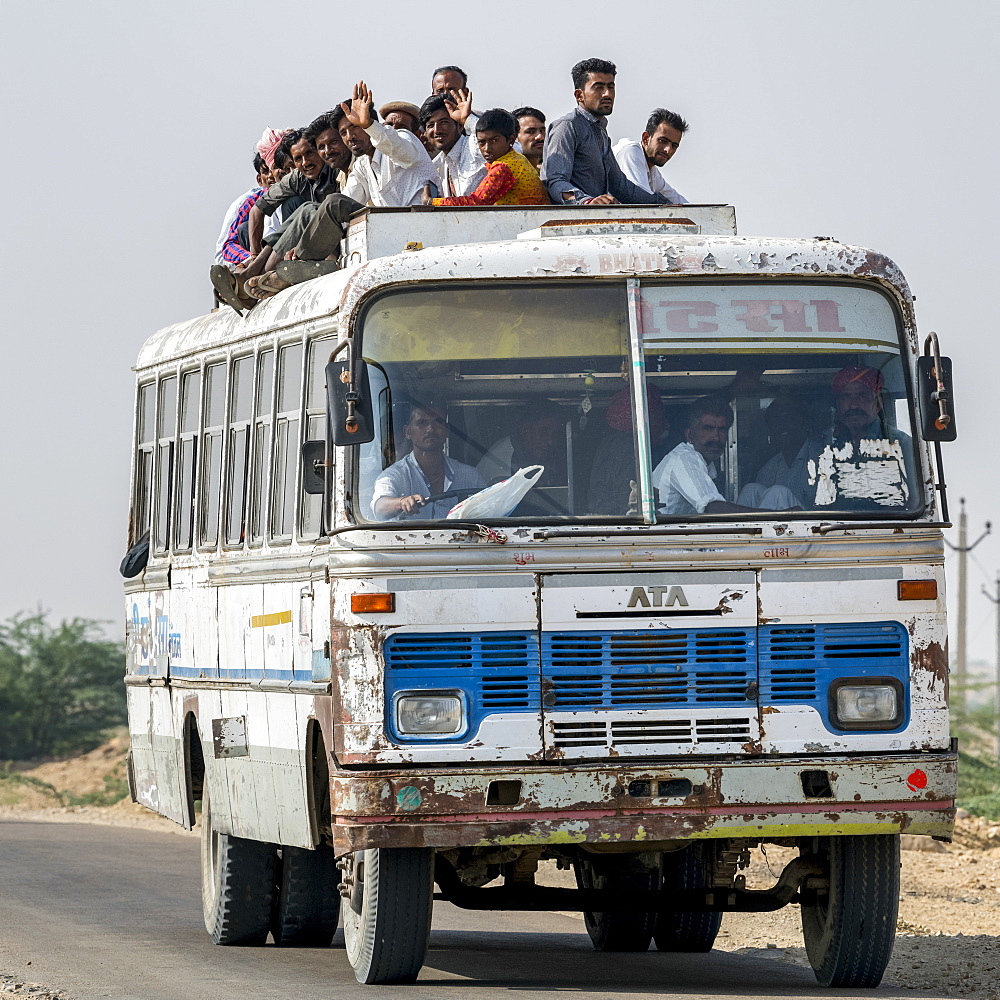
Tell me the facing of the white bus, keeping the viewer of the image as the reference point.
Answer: facing the viewer

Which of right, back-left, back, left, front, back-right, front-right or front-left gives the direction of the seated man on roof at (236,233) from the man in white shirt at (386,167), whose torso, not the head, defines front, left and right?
right

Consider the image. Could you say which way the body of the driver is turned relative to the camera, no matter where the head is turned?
toward the camera

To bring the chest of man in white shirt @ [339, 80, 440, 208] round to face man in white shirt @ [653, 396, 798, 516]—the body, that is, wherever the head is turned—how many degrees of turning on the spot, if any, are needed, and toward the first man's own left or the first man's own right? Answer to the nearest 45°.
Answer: approximately 90° to the first man's own left

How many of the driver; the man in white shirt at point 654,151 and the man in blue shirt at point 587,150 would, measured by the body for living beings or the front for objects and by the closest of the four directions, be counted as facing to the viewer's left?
0

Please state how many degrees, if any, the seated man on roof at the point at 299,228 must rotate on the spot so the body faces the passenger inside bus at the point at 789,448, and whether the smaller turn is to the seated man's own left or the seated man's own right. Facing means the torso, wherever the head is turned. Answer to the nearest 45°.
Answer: approximately 90° to the seated man's own left

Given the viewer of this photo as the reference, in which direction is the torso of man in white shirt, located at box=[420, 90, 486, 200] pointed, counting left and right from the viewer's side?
facing the viewer and to the left of the viewer

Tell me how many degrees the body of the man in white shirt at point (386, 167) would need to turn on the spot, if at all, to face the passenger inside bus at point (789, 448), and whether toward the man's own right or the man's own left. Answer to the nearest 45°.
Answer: approximately 90° to the man's own left

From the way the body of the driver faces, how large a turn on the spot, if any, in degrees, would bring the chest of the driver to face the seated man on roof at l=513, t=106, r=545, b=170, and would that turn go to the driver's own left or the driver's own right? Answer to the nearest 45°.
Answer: approximately 180°

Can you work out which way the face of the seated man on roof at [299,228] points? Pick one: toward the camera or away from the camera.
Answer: toward the camera

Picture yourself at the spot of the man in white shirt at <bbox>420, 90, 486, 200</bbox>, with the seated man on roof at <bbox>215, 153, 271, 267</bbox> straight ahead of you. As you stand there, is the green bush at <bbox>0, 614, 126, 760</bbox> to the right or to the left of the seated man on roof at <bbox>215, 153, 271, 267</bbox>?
right

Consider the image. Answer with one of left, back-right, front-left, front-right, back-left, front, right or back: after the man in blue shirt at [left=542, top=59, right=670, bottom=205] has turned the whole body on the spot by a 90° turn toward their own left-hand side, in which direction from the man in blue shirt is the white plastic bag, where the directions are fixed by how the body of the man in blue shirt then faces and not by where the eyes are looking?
back-right
